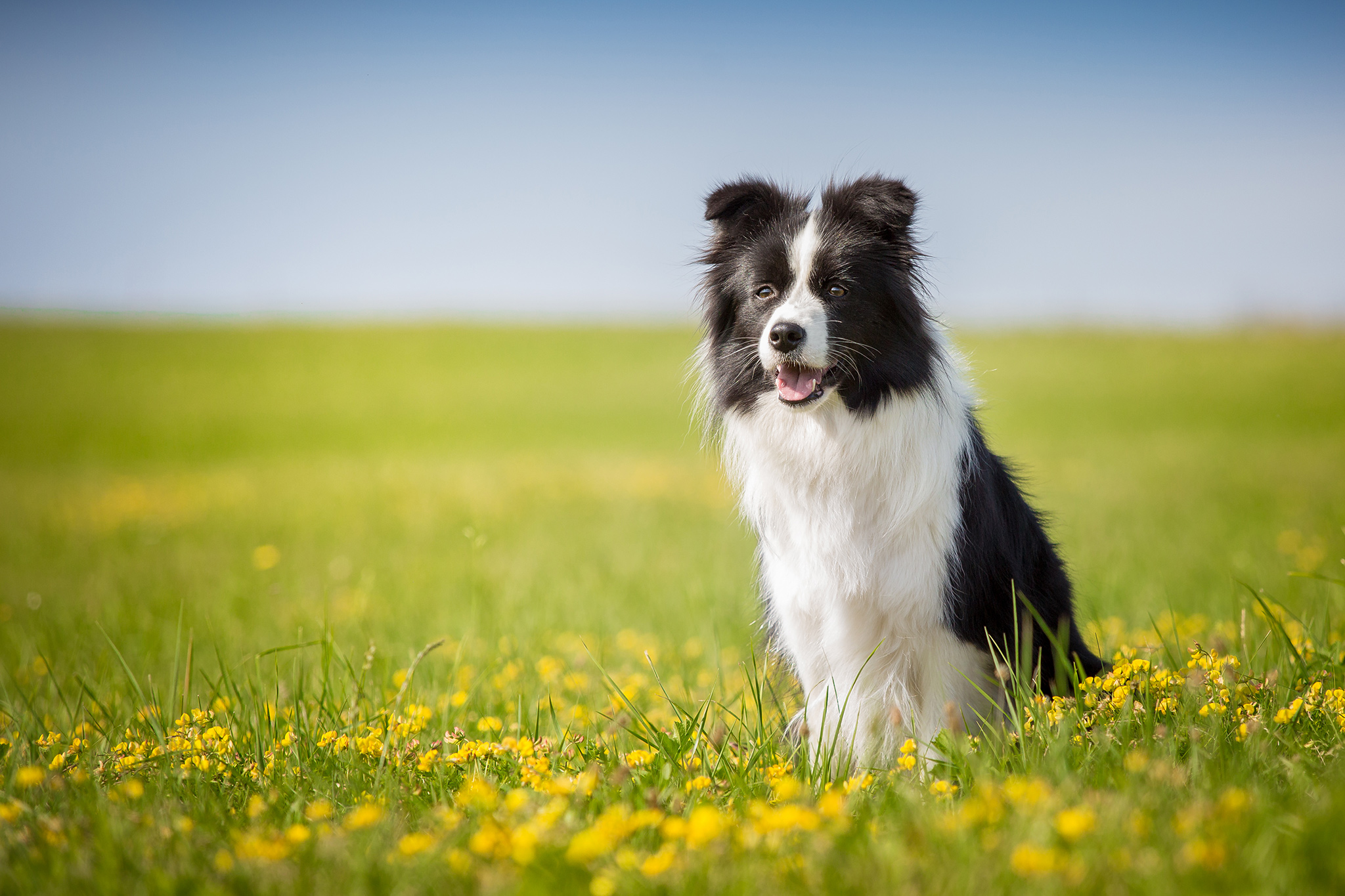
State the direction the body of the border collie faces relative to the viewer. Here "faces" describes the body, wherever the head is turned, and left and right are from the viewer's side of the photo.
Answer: facing the viewer and to the left of the viewer

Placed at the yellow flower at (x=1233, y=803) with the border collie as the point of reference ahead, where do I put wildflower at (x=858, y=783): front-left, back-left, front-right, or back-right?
front-left

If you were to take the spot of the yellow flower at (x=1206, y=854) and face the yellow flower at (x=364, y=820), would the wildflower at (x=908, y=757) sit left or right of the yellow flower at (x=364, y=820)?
right

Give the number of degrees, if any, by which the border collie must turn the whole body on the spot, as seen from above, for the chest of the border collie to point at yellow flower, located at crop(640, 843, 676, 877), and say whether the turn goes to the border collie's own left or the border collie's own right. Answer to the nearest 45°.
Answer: approximately 45° to the border collie's own left

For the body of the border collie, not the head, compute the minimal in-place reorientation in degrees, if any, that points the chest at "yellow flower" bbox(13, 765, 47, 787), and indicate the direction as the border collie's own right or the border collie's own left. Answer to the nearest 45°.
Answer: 0° — it already faces it

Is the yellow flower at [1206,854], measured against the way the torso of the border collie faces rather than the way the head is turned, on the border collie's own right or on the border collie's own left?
on the border collie's own left

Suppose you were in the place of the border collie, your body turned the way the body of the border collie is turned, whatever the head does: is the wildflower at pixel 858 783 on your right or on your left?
on your left

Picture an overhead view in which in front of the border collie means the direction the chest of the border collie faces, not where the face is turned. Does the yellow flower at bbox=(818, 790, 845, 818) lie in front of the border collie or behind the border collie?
in front

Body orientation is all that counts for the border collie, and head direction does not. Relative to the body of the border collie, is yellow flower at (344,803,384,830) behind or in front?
in front

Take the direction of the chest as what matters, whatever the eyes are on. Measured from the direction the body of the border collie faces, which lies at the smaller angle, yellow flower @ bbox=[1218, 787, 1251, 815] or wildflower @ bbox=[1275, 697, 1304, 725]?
the yellow flower

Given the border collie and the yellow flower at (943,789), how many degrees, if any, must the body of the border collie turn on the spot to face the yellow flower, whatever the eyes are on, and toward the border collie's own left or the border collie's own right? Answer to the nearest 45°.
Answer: approximately 45° to the border collie's own left

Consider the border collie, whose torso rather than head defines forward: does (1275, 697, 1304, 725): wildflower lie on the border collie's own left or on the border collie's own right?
on the border collie's own left
